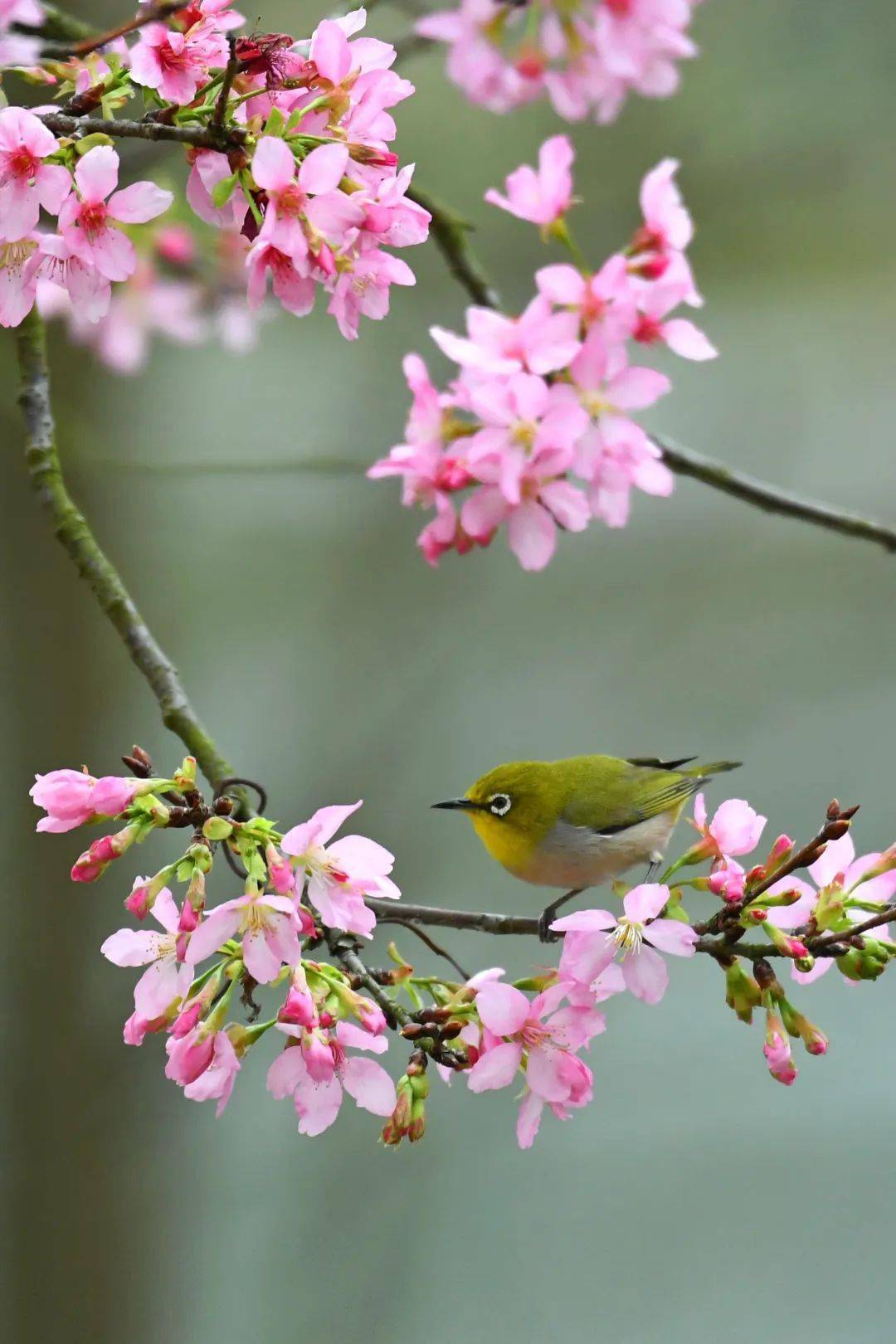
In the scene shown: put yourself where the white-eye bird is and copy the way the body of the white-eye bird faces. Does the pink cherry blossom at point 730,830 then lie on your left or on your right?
on your left

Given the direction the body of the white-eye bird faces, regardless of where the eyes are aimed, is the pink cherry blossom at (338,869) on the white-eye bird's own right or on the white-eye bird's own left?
on the white-eye bird's own left

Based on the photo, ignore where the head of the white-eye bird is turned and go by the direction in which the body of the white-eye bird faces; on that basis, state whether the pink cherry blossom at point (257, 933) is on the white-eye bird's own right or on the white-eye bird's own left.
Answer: on the white-eye bird's own left

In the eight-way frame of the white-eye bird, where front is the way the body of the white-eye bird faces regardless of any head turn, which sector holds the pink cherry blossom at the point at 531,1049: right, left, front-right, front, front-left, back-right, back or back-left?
left

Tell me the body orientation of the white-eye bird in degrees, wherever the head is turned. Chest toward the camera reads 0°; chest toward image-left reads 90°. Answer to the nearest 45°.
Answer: approximately 90°
